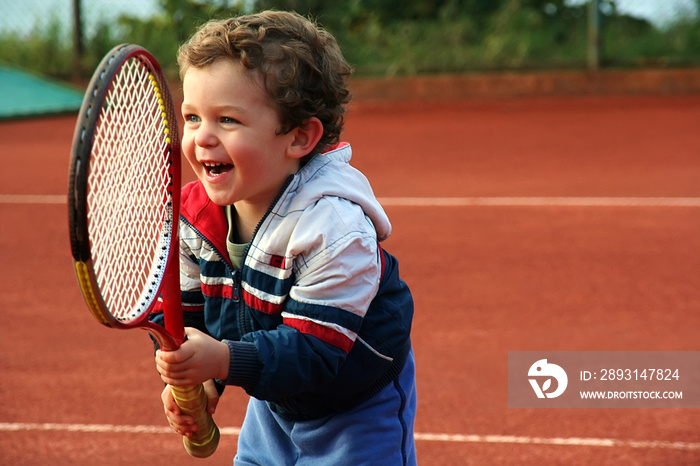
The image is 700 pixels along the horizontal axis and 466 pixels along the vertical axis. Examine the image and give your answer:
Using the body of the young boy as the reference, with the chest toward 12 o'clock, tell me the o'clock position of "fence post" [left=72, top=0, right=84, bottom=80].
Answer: The fence post is roughly at 4 o'clock from the young boy.

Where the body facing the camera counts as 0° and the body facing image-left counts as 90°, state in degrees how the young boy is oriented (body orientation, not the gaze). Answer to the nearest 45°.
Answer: approximately 45°
